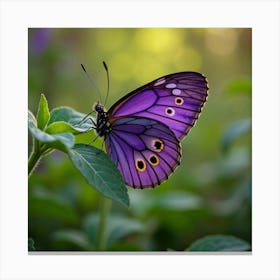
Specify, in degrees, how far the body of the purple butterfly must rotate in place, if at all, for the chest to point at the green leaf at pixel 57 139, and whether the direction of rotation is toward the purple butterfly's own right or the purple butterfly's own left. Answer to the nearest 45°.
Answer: approximately 45° to the purple butterfly's own left

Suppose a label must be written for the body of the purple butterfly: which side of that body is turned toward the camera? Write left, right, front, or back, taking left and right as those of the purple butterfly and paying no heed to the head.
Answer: left
